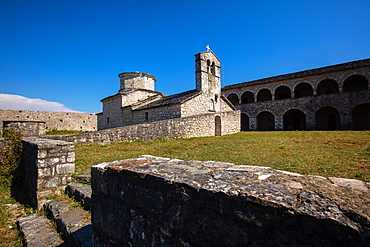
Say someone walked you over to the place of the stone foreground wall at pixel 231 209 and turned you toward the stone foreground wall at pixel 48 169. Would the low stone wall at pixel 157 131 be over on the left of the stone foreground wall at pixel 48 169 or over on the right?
right

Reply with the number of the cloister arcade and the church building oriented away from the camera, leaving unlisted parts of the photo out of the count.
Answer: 0

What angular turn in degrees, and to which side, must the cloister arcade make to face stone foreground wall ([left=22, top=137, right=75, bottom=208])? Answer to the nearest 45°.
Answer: approximately 45° to its left

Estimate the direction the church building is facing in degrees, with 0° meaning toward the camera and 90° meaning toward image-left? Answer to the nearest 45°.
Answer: approximately 315°

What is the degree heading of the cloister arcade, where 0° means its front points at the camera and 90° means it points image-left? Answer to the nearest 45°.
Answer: approximately 45°

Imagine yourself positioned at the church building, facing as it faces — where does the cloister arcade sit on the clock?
The cloister arcade is roughly at 10 o'clock from the church building.

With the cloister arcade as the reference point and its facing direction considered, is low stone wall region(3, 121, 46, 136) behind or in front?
in front

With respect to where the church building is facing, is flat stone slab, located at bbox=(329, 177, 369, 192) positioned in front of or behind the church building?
in front

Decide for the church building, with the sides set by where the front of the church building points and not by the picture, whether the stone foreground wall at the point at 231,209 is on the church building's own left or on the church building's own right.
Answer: on the church building's own right
